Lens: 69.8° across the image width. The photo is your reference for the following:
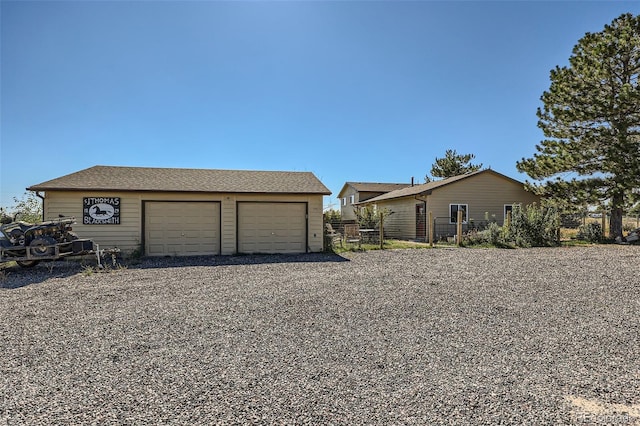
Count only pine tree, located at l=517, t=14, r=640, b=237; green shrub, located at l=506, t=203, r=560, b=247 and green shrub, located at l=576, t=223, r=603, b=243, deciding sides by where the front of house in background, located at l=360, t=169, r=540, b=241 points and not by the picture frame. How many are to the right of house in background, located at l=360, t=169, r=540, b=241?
0

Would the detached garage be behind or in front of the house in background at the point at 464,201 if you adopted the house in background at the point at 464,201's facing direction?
in front

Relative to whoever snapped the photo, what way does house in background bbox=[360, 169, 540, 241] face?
facing the viewer and to the left of the viewer

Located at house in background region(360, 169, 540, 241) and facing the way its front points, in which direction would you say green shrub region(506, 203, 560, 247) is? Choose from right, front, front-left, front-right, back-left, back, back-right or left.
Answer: left

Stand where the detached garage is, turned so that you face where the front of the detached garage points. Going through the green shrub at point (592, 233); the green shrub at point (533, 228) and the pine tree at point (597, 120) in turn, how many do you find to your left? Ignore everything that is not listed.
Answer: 3

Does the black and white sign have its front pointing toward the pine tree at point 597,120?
no

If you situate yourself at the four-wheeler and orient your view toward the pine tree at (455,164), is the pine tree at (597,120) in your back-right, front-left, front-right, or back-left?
front-right

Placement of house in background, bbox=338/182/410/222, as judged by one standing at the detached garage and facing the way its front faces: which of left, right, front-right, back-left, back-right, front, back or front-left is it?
back-left

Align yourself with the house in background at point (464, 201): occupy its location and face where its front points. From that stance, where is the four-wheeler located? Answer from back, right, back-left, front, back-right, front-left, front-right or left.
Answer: front

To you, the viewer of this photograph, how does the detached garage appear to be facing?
facing the viewer

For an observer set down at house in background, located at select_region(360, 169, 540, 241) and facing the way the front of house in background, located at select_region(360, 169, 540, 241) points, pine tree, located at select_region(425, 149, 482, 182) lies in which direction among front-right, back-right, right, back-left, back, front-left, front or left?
back-right

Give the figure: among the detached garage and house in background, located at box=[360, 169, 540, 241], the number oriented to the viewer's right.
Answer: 0

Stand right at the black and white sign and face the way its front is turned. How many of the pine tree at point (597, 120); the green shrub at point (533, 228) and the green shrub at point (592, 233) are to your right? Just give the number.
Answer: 0

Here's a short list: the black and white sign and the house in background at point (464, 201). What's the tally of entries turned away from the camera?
0

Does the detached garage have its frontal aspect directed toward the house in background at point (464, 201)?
no

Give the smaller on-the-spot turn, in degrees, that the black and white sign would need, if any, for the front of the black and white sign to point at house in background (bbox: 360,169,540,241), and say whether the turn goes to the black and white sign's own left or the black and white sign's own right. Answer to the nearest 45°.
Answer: approximately 90° to the black and white sign's own left
